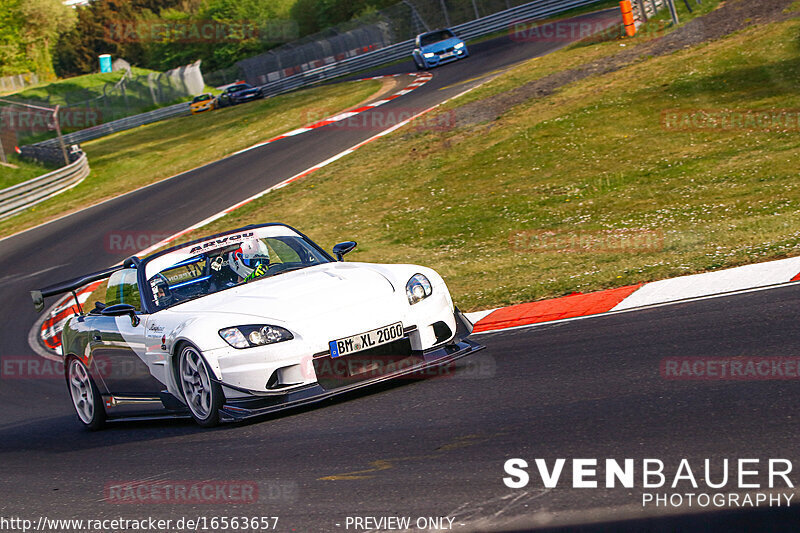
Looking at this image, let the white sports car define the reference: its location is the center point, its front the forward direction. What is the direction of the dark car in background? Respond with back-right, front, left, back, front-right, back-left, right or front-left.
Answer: back-left

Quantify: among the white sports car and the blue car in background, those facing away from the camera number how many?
0

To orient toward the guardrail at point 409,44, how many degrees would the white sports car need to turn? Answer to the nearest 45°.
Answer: approximately 135° to its left

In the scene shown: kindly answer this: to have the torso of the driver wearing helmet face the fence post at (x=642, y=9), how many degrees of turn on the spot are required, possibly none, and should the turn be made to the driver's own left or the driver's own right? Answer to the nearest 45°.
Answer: approximately 90° to the driver's own left

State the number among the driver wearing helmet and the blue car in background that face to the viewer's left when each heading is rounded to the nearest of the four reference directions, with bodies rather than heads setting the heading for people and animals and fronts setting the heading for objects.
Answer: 0

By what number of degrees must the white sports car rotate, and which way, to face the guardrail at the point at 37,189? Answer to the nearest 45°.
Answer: approximately 135° to its left

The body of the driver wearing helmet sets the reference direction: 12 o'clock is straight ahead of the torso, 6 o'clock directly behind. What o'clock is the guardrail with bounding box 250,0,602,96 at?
The guardrail is roughly at 8 o'clock from the driver wearing helmet.

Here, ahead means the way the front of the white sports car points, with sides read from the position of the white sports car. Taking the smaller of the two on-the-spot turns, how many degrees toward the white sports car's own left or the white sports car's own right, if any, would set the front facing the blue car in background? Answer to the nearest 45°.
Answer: approximately 135° to the white sports car's own left
